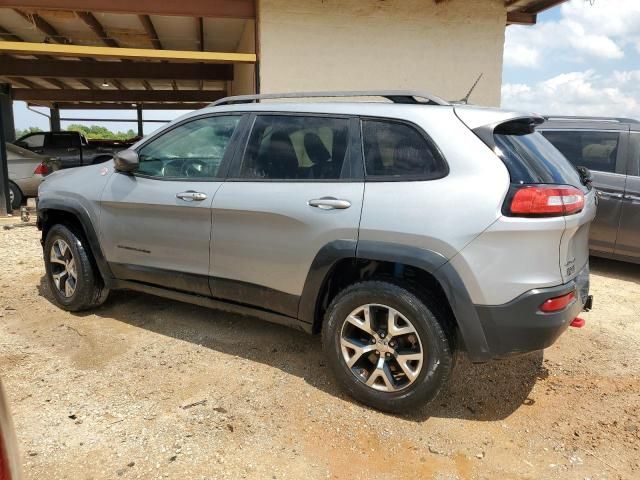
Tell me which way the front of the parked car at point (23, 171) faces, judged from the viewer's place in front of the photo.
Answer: facing away from the viewer and to the left of the viewer

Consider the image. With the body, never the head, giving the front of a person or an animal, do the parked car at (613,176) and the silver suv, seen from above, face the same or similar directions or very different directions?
same or similar directions

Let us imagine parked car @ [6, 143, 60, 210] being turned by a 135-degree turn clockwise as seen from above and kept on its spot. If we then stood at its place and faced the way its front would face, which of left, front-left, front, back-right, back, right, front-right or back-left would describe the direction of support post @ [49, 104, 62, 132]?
left

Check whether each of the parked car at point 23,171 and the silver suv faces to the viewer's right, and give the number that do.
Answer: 0

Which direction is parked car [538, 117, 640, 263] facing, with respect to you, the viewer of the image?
facing to the left of the viewer

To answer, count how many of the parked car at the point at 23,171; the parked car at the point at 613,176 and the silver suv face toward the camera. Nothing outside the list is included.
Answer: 0

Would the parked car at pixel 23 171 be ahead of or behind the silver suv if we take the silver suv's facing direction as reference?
ahead

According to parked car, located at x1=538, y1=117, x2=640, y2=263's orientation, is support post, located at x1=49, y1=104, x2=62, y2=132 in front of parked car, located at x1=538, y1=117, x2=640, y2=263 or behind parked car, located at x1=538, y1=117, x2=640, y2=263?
in front

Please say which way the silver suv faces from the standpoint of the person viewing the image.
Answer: facing away from the viewer and to the left of the viewer

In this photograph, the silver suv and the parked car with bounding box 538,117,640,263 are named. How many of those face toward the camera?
0

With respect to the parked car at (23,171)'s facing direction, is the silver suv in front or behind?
behind

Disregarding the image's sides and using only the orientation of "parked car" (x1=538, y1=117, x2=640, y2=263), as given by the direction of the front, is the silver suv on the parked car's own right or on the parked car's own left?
on the parked car's own left

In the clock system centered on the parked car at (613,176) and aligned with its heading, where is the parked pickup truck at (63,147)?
the parked pickup truck at (63,147) is roughly at 12 o'clock from the parked car at (613,176).

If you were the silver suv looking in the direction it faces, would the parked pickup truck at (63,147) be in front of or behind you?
in front
